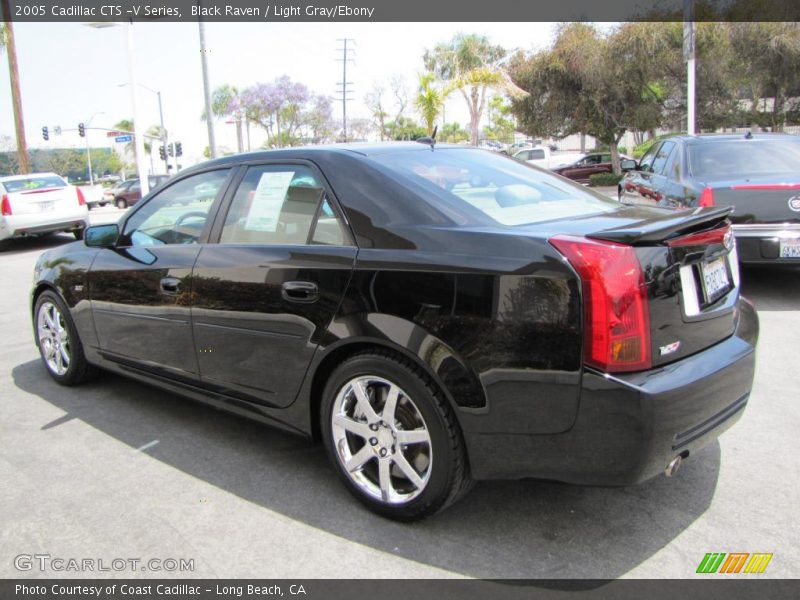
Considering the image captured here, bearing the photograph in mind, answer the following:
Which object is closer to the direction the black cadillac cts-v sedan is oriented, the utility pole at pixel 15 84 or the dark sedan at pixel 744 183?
the utility pole

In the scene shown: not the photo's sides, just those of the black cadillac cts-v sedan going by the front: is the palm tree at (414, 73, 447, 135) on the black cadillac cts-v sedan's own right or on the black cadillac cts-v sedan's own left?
on the black cadillac cts-v sedan's own right

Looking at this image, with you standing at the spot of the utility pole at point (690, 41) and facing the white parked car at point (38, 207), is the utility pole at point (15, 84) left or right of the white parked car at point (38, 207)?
right

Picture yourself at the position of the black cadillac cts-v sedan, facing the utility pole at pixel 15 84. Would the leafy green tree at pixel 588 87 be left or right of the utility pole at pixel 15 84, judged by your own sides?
right

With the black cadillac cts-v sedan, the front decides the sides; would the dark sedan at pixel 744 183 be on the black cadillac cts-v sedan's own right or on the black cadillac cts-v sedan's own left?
on the black cadillac cts-v sedan's own right

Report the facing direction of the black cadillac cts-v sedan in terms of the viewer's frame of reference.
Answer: facing away from the viewer and to the left of the viewer

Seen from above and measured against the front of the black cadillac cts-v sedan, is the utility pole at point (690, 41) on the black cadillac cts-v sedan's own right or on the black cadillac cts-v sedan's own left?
on the black cadillac cts-v sedan's own right

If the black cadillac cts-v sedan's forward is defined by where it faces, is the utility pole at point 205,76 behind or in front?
in front

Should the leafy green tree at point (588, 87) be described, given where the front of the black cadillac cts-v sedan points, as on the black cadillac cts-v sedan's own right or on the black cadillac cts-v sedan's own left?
on the black cadillac cts-v sedan's own right

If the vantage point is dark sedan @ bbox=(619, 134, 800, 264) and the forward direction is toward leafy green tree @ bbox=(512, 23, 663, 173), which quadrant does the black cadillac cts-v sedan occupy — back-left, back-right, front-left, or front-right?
back-left

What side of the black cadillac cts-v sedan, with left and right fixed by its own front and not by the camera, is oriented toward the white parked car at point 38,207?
front
